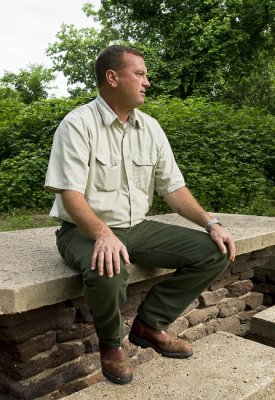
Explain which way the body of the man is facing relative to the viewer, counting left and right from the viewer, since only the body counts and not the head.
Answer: facing the viewer and to the right of the viewer

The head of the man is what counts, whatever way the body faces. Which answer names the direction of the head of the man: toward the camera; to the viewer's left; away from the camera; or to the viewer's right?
to the viewer's right

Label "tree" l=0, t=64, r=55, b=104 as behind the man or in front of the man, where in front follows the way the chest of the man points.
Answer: behind

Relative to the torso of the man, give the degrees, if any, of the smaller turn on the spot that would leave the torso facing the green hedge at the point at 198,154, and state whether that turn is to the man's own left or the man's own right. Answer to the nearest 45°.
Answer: approximately 135° to the man's own left

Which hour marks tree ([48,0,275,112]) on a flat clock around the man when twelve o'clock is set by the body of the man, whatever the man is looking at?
The tree is roughly at 8 o'clock from the man.
